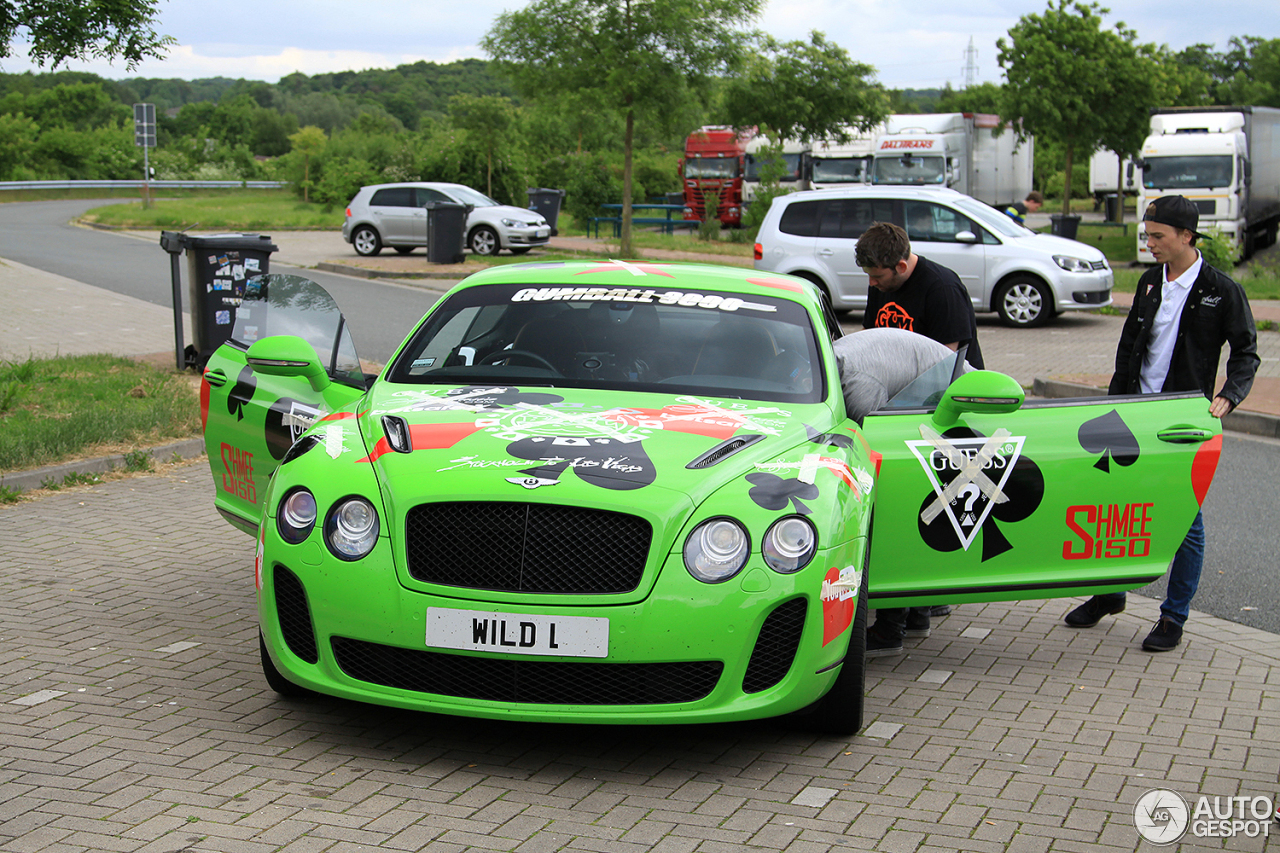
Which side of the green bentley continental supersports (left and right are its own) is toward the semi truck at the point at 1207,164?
back

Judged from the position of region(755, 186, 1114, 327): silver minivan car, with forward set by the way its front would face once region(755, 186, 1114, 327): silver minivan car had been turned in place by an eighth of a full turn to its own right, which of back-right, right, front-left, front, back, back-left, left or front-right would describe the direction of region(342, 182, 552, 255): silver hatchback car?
back

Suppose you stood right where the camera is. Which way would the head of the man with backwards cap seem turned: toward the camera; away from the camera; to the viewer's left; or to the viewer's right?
to the viewer's left

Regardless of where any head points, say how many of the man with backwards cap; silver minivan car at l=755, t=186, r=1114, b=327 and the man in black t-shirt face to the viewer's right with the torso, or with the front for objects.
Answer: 1

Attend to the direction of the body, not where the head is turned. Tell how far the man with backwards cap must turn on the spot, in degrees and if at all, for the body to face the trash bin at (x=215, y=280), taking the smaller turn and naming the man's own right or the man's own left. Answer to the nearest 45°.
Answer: approximately 90° to the man's own right

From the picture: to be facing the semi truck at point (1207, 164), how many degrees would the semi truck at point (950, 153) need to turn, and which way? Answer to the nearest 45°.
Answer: approximately 90° to its left

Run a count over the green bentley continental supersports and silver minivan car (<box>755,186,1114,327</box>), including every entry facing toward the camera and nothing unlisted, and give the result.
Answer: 1

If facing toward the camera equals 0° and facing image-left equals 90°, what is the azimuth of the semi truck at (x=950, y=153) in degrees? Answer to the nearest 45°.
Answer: approximately 45°

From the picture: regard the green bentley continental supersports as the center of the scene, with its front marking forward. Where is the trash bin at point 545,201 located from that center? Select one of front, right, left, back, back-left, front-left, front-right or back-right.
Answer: back

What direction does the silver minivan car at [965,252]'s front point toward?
to the viewer's right
